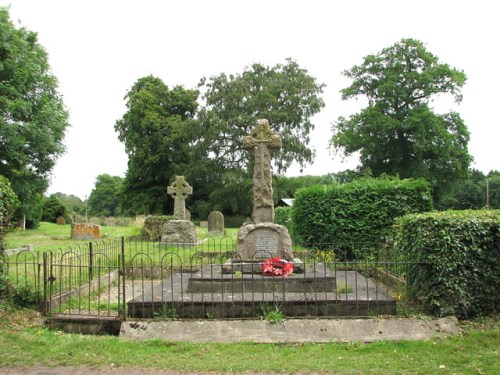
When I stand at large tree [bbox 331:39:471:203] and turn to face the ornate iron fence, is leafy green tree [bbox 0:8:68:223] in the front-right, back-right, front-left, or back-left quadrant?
front-right

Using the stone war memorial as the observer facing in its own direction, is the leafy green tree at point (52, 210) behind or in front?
behind

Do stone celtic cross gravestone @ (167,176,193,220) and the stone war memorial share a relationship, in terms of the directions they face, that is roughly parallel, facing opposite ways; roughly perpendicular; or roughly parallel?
roughly parallel

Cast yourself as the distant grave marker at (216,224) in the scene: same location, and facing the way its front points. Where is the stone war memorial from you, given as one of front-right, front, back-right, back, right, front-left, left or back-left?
front

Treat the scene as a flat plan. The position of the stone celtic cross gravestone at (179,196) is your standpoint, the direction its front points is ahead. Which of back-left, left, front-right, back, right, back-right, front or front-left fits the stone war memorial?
front

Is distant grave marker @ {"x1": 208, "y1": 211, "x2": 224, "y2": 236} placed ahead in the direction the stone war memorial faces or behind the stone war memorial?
behind

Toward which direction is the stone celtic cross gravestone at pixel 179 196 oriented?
toward the camera

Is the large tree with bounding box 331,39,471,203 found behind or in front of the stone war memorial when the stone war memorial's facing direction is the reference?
behind

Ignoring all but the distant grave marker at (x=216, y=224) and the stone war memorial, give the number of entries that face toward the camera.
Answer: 2

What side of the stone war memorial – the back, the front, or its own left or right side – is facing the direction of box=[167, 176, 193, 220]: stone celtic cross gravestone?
back

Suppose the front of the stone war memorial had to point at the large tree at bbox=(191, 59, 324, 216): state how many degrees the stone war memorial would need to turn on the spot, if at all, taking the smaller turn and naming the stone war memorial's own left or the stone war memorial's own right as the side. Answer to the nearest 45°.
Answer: approximately 180°

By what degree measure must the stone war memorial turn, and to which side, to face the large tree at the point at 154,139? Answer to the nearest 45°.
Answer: approximately 180°

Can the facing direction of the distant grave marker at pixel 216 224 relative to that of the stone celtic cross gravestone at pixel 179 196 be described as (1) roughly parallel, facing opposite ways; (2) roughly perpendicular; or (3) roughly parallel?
roughly parallel

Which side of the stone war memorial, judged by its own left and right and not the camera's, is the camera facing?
front
